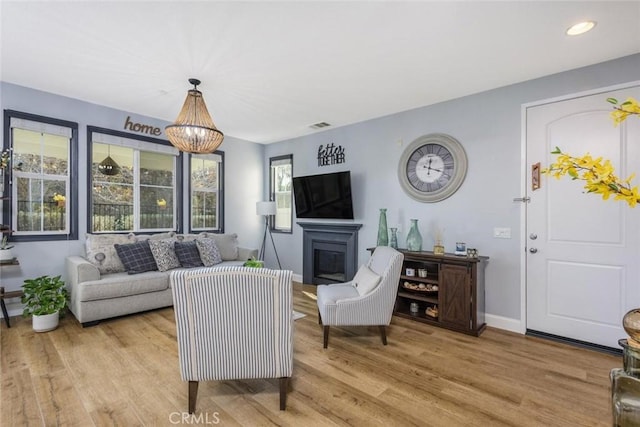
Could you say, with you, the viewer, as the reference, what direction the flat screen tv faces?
facing the viewer and to the left of the viewer

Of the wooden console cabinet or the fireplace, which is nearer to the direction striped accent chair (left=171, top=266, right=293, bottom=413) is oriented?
the fireplace

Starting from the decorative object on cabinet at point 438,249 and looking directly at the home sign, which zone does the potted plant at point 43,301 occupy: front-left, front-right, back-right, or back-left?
front-left

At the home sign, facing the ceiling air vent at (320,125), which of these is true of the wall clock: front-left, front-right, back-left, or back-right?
front-right

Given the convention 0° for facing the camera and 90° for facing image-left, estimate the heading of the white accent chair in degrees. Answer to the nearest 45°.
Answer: approximately 90°

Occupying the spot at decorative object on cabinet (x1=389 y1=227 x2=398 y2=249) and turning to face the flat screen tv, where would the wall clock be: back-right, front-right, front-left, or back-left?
back-right

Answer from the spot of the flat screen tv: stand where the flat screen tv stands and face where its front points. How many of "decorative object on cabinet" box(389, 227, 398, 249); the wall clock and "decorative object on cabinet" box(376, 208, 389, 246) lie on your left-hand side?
3

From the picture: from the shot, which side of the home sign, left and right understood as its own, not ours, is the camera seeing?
front

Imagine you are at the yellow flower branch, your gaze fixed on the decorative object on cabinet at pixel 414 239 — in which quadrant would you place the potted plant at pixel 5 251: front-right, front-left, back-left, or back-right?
front-left

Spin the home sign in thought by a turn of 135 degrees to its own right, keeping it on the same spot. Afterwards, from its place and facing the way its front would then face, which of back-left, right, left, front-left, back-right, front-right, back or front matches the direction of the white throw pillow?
back

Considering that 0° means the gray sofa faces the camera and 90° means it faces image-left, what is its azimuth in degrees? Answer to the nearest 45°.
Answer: approximately 315°

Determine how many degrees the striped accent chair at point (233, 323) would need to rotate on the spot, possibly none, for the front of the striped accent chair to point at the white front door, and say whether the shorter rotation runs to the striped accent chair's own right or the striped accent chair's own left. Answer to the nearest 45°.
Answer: approximately 90° to the striped accent chair's own right

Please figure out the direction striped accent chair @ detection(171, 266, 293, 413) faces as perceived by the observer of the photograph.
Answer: facing away from the viewer

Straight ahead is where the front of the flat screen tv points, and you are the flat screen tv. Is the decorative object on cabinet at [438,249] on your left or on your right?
on your left

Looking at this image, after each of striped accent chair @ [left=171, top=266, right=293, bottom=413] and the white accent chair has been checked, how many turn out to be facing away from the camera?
1

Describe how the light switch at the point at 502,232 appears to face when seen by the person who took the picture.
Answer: facing the viewer
